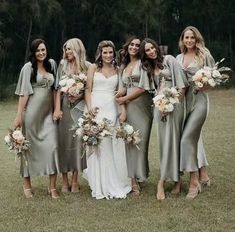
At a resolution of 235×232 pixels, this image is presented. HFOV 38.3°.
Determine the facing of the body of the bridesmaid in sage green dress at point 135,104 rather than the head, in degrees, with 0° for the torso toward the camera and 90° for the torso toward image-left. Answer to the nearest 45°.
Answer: approximately 45°

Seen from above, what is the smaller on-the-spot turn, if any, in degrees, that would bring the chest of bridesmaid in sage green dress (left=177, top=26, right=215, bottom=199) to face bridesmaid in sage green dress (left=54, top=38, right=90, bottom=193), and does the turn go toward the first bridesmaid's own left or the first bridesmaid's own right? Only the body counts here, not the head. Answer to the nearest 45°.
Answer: approximately 45° to the first bridesmaid's own right

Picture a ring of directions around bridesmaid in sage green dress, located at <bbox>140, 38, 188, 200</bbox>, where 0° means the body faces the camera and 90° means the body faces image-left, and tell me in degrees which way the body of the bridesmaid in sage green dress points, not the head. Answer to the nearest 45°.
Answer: approximately 45°

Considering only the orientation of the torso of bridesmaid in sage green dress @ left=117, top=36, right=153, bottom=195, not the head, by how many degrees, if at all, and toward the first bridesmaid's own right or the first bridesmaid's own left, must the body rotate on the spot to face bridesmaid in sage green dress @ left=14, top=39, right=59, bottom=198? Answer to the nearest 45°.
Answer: approximately 45° to the first bridesmaid's own right

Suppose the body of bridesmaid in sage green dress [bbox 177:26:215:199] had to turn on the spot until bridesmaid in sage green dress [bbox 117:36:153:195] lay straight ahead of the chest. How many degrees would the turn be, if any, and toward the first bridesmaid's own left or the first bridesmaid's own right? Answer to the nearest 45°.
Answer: approximately 45° to the first bridesmaid's own right
